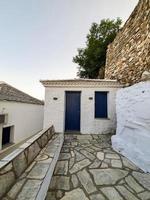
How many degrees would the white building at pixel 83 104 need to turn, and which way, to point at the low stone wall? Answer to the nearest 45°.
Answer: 0° — it already faces it

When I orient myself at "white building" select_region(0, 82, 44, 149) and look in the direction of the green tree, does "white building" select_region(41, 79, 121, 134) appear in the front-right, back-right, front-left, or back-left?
front-right

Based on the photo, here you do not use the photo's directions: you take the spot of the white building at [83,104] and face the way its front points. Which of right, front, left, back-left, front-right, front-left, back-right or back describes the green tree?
back

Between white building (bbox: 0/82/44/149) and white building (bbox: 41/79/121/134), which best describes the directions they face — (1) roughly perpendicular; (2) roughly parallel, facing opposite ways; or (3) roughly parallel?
roughly perpendicular

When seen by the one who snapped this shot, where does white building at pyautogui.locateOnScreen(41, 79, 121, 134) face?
facing the viewer

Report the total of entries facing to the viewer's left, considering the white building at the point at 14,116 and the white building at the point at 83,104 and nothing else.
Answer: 0

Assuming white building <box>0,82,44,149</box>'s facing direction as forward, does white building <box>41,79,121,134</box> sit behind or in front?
in front

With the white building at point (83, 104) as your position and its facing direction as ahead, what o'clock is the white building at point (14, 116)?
the white building at point (14, 116) is roughly at 4 o'clock from the white building at point (83, 104).

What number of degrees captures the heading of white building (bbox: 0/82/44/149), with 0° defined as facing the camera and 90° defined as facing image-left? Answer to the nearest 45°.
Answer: approximately 315°
